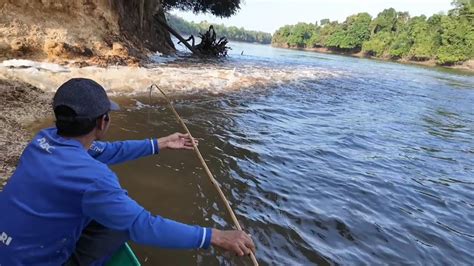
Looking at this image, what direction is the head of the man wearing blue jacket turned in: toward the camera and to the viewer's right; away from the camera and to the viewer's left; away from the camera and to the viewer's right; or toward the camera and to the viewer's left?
away from the camera and to the viewer's right

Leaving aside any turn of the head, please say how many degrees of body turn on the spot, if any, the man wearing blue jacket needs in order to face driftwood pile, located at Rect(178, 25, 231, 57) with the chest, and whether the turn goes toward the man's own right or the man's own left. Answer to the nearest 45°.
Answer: approximately 45° to the man's own left

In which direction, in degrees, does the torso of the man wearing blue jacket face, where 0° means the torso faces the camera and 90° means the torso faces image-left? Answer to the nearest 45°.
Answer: approximately 225°
